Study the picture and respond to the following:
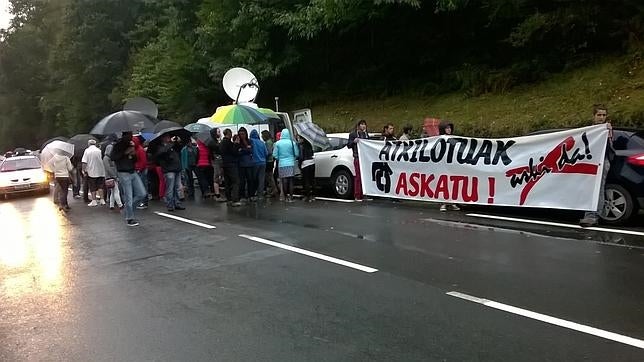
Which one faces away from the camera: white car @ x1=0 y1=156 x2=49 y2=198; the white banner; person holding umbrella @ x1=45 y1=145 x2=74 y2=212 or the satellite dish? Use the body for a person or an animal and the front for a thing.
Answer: the person holding umbrella

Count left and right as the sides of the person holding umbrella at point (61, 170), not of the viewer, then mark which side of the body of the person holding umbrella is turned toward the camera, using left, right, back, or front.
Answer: back

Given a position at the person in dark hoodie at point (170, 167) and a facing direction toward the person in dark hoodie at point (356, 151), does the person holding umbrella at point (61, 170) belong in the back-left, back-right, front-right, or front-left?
back-left

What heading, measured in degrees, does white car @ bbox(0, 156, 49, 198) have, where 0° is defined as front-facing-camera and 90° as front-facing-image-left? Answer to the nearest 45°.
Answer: approximately 0°

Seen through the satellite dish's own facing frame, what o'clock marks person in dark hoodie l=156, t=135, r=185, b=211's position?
The person in dark hoodie is roughly at 2 o'clock from the satellite dish.
